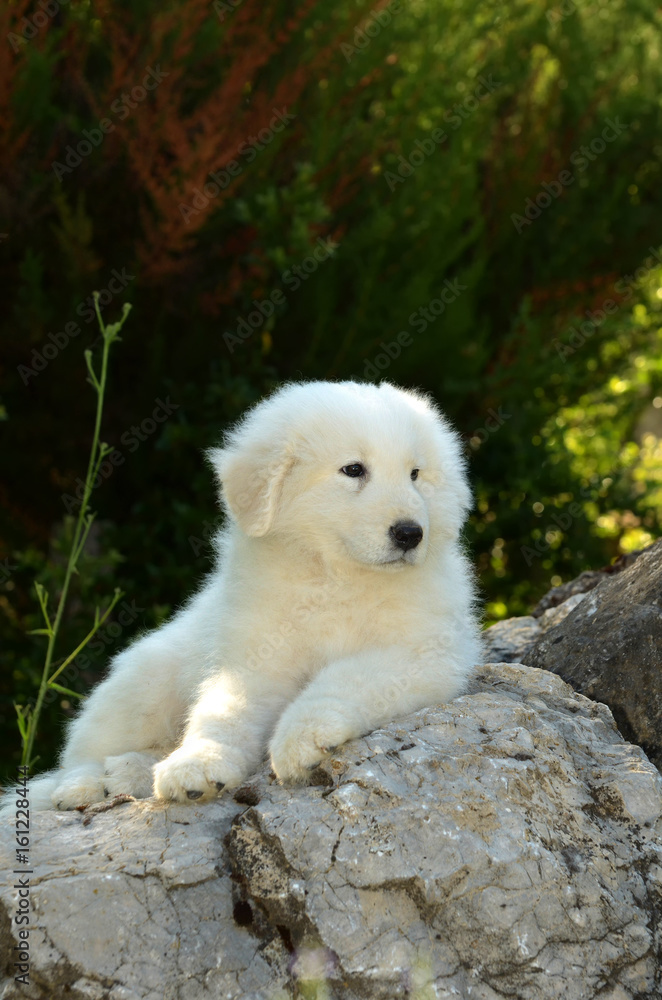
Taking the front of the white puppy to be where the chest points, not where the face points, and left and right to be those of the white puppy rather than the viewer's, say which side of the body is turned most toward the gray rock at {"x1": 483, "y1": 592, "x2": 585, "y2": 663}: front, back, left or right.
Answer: left

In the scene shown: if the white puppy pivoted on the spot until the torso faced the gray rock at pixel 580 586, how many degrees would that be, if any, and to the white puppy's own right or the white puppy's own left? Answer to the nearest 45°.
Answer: approximately 90° to the white puppy's own left

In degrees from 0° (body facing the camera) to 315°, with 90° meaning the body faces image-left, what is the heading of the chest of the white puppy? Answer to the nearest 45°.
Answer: approximately 315°

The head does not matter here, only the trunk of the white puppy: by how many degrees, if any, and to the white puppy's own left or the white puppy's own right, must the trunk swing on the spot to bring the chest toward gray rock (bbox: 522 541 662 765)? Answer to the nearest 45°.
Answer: approximately 90° to the white puppy's own left
